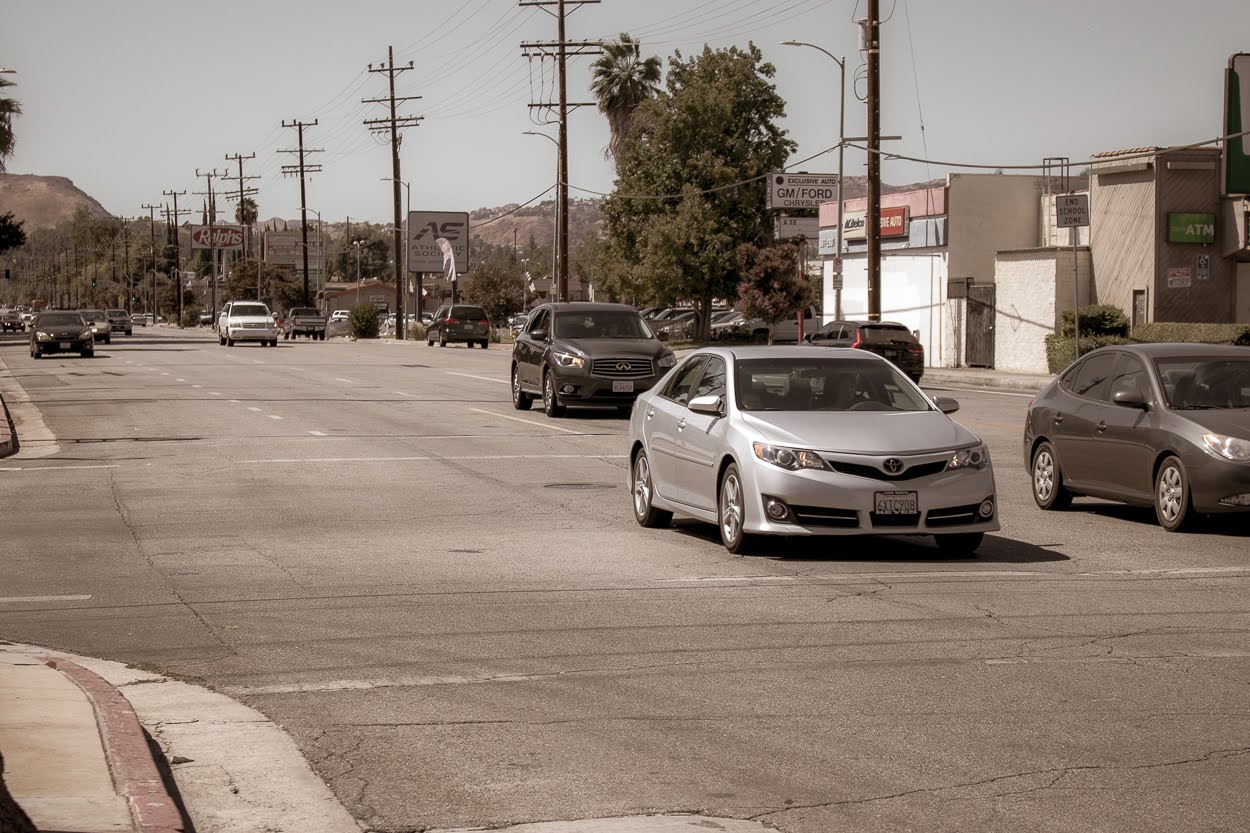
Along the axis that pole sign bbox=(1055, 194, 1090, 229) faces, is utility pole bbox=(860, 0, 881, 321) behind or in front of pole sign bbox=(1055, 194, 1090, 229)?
behind

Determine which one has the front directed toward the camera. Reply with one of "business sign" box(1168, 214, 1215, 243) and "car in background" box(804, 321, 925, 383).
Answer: the business sign

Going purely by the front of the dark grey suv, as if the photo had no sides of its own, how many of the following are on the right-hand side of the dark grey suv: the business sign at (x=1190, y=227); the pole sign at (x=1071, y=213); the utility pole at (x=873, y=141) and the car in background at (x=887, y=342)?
0

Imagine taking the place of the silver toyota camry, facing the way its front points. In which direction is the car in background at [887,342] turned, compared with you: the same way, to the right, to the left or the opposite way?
the opposite way

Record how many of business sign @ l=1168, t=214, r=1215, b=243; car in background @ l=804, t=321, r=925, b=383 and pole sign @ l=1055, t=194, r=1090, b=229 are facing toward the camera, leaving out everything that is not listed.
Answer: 2

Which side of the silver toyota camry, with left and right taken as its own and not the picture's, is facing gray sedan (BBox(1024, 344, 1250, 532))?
left

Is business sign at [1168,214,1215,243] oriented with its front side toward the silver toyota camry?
yes

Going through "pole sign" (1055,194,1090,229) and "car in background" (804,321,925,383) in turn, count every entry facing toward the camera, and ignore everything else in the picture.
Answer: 1

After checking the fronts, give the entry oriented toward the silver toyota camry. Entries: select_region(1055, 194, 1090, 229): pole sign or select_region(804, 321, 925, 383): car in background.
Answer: the pole sign

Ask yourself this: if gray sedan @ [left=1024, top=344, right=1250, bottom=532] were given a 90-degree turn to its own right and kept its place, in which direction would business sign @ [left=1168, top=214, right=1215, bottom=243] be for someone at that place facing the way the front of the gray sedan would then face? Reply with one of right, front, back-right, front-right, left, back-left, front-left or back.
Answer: back-right

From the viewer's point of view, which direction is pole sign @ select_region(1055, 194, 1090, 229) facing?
toward the camera

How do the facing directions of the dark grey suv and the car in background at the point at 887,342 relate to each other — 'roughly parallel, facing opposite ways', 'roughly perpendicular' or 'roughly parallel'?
roughly parallel, facing opposite ways

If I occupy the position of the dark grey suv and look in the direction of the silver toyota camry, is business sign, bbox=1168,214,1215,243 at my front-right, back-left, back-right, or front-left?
back-left

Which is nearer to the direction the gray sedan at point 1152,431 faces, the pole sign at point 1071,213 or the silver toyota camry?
the silver toyota camry

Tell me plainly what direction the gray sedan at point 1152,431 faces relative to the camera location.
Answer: facing the viewer and to the right of the viewer

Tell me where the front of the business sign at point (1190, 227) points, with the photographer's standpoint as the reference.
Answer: facing the viewer
